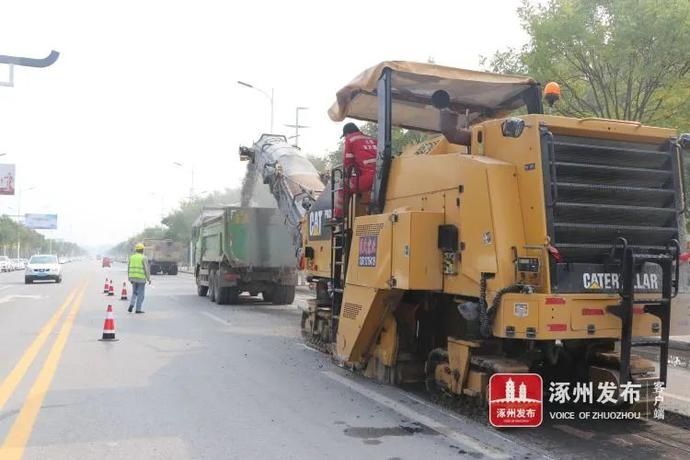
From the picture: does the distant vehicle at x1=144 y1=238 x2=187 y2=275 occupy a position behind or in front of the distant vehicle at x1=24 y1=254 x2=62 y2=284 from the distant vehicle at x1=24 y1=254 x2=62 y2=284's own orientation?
behind

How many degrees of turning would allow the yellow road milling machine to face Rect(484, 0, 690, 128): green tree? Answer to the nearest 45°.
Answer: approximately 45° to its right

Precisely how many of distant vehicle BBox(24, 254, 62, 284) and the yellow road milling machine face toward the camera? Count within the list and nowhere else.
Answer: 1

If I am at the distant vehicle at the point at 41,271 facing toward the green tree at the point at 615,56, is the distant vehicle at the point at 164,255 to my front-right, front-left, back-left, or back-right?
back-left

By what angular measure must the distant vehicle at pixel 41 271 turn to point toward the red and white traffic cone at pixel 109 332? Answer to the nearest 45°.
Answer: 0° — it already faces it

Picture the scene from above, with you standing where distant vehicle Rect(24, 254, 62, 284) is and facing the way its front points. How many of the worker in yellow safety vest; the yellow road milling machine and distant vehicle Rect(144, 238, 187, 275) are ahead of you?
2

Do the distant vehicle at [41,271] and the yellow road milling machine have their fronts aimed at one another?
yes

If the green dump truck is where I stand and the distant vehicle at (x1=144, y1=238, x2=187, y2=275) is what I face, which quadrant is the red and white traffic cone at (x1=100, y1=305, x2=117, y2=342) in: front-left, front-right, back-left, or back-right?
back-left

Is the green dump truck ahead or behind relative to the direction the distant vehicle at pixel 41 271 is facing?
ahead

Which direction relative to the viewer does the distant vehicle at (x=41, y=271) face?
toward the camera

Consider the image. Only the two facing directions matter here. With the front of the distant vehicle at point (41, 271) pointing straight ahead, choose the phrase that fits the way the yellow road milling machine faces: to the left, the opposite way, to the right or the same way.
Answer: the opposite way

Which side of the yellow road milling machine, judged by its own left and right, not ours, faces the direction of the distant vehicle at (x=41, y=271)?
front

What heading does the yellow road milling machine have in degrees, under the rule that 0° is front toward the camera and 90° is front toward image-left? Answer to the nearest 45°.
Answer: approximately 135°

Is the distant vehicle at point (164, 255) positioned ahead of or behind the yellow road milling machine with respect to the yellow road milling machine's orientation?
ahead
